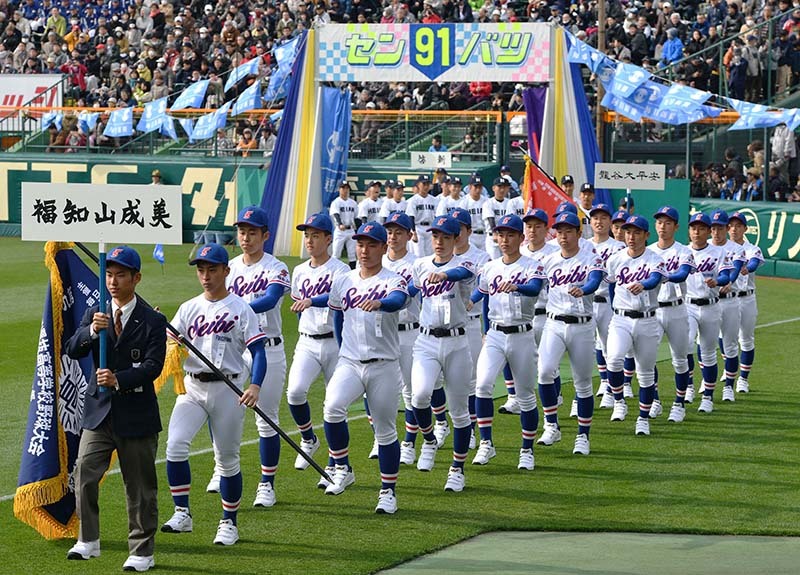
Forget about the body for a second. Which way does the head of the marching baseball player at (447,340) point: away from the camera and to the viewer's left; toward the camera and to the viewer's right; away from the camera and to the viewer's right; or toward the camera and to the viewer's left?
toward the camera and to the viewer's left

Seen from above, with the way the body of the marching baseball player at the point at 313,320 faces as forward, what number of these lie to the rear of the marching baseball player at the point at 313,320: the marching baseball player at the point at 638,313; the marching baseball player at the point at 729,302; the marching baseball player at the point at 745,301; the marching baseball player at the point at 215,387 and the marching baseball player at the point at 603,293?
4

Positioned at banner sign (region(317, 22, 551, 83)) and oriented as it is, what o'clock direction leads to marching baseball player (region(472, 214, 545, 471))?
The marching baseball player is roughly at 12 o'clock from the banner sign.

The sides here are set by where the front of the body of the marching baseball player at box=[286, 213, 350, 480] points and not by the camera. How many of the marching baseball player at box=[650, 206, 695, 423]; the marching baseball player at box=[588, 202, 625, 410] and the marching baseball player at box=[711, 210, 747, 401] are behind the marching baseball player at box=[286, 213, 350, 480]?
3

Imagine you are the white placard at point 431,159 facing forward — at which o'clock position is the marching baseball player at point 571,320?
The marching baseball player is roughly at 12 o'clock from the white placard.

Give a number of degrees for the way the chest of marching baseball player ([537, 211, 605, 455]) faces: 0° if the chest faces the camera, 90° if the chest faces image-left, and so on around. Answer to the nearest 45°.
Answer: approximately 45°

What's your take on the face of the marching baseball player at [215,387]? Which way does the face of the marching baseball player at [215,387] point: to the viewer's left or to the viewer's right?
to the viewer's left

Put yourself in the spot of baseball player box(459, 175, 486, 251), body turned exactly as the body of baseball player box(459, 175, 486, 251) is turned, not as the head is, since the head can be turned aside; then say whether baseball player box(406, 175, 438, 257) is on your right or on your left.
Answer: on your right

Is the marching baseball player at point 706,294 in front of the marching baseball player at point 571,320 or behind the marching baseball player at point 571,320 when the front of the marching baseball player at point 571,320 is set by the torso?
behind

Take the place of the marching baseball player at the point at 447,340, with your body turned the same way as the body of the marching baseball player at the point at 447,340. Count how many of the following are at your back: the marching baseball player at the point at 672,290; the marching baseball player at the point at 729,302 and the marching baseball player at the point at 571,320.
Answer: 3

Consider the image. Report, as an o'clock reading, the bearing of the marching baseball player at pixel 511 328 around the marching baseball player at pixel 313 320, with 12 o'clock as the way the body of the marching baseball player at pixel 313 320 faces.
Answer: the marching baseball player at pixel 511 328 is roughly at 7 o'clock from the marching baseball player at pixel 313 320.

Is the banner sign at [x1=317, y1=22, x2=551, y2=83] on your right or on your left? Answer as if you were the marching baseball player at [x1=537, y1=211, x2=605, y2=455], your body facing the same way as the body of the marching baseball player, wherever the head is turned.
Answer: on your right

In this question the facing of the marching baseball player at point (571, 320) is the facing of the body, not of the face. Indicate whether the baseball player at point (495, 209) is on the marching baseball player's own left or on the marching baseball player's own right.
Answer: on the marching baseball player's own right

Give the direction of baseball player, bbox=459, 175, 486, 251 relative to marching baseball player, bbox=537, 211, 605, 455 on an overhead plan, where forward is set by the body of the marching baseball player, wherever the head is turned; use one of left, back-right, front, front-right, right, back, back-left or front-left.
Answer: back-right

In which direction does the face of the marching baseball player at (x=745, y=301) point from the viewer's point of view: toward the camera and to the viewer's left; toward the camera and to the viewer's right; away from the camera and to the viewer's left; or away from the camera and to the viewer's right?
toward the camera and to the viewer's left
